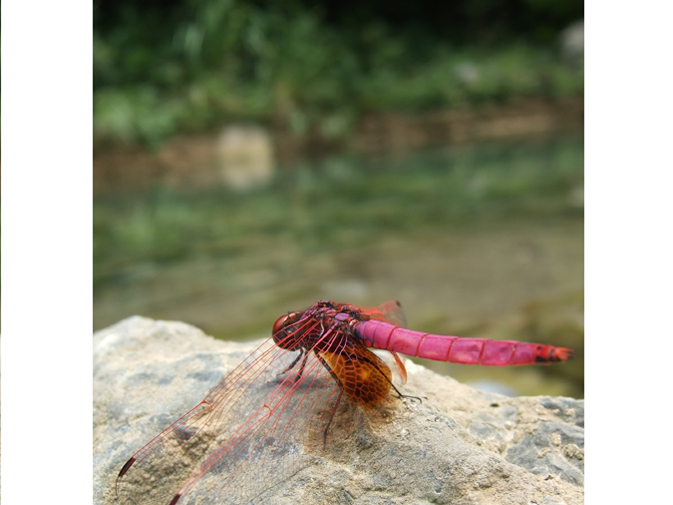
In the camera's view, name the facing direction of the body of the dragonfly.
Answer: to the viewer's left

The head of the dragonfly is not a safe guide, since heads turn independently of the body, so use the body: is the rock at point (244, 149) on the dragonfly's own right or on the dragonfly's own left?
on the dragonfly's own right
